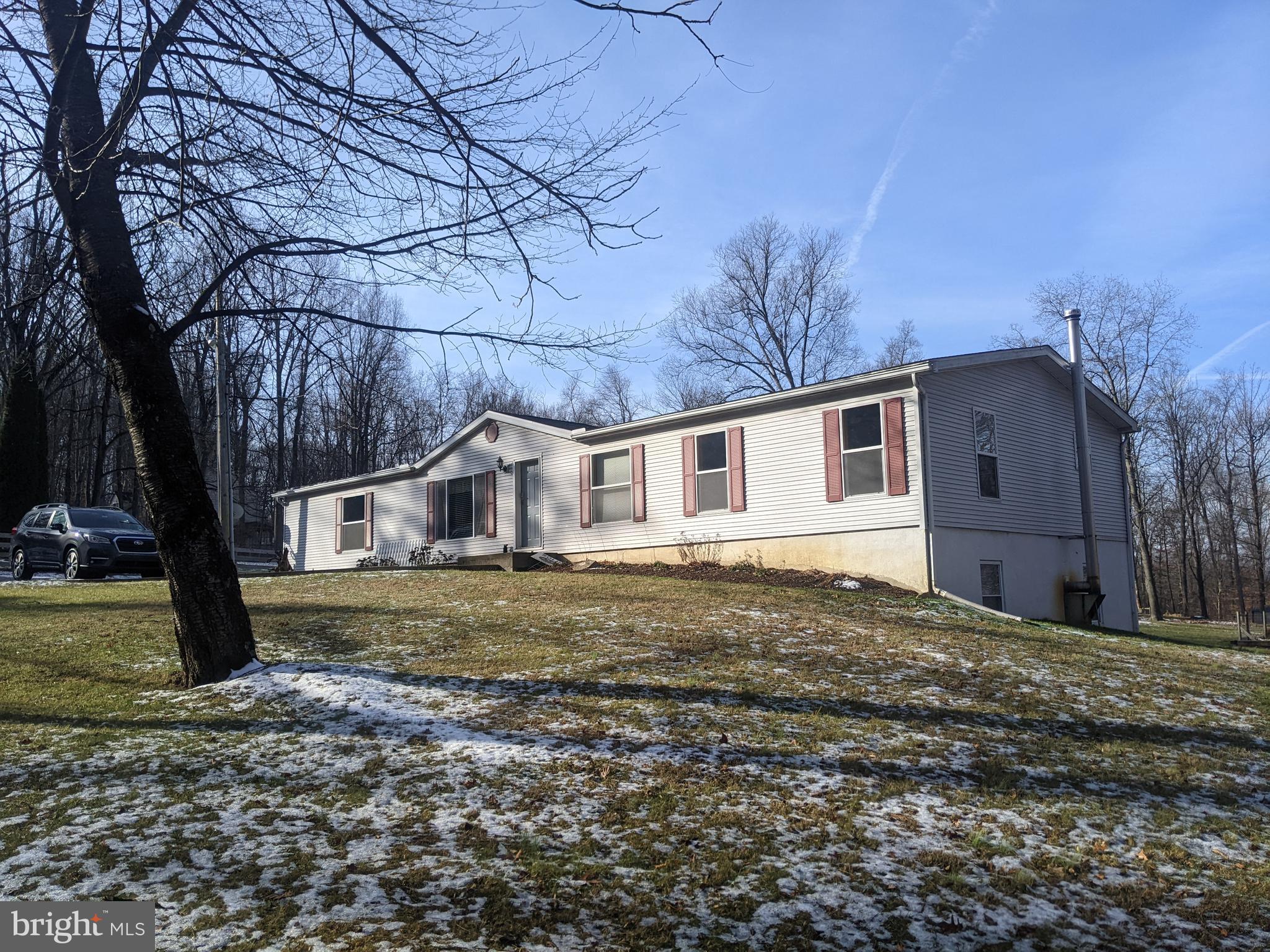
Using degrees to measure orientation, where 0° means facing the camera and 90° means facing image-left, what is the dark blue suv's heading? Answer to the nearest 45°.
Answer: approximately 315°

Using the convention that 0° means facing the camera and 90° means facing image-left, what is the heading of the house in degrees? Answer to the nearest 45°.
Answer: approximately 45°
